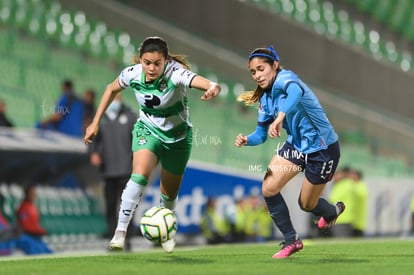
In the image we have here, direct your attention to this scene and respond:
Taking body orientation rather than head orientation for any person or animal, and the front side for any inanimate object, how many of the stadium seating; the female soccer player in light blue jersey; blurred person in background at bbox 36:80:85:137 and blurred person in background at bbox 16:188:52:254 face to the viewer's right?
1

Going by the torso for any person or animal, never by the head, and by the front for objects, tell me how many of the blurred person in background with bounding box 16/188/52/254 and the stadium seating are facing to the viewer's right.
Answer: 1

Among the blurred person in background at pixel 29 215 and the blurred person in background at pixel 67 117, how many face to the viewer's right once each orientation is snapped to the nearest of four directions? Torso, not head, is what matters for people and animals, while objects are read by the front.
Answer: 1

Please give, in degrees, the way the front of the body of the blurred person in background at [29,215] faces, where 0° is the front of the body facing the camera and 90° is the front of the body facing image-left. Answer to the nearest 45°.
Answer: approximately 270°

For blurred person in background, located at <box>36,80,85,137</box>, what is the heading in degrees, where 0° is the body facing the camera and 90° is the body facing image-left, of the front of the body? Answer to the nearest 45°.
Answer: approximately 45°

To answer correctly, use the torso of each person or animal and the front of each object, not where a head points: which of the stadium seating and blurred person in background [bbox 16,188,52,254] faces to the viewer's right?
the blurred person in background

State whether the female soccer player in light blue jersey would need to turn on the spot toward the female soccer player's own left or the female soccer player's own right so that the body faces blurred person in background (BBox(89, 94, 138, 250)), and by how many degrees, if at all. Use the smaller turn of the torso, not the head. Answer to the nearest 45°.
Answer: approximately 90° to the female soccer player's own right
